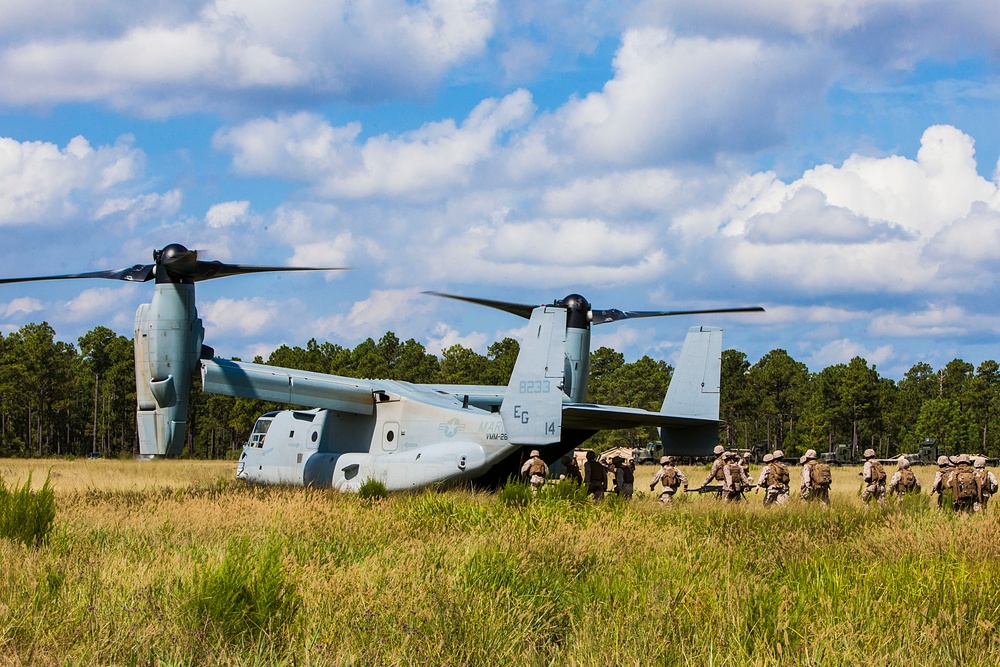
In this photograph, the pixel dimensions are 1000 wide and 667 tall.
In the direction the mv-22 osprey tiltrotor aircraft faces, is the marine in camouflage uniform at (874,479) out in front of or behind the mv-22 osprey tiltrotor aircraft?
behind

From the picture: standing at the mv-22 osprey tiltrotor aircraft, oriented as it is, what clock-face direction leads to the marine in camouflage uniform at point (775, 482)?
The marine in camouflage uniform is roughly at 5 o'clock from the mv-22 osprey tiltrotor aircraft.

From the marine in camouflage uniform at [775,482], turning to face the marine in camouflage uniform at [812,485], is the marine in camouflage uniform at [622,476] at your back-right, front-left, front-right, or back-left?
back-left

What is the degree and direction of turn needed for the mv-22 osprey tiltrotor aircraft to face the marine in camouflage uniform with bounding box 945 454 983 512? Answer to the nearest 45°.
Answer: approximately 180°

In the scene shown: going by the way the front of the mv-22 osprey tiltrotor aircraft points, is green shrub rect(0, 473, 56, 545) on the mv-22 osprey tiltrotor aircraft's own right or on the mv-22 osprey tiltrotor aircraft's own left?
on the mv-22 osprey tiltrotor aircraft's own left

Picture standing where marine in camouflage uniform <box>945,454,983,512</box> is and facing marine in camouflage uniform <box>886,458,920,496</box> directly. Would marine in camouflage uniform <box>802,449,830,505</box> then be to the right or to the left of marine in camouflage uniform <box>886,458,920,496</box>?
left

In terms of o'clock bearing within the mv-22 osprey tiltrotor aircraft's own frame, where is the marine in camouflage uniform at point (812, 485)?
The marine in camouflage uniform is roughly at 5 o'clock from the mv-22 osprey tiltrotor aircraft.

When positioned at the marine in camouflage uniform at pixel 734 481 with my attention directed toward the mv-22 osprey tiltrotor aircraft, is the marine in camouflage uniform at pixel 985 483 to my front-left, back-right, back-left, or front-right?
back-left

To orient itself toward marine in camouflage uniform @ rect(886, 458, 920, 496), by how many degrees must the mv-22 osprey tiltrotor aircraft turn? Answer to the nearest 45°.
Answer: approximately 135° to its right

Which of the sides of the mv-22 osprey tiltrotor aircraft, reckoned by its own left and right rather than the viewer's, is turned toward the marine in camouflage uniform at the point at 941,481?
back

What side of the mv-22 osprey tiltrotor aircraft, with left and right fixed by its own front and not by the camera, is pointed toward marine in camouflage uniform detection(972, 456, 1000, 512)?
back

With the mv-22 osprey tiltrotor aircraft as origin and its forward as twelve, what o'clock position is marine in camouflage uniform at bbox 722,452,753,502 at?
The marine in camouflage uniform is roughly at 5 o'clock from the mv-22 osprey tiltrotor aircraft.

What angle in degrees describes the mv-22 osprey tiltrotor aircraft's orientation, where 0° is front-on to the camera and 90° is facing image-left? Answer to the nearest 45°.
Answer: approximately 135°
